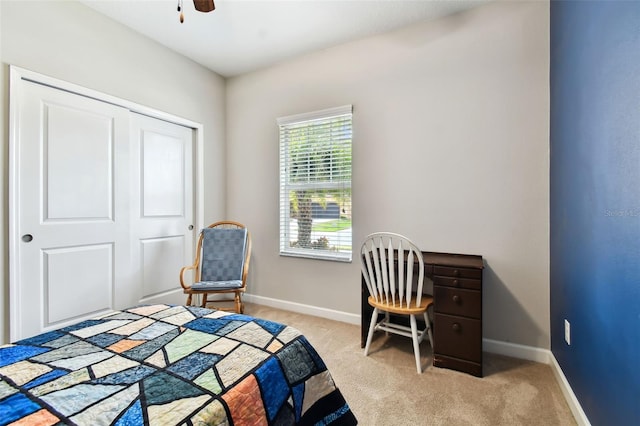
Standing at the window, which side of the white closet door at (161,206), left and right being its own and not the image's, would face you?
front

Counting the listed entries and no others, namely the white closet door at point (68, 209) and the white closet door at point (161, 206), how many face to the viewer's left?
0

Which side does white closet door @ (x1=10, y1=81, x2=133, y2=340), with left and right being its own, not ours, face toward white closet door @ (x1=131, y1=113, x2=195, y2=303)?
left

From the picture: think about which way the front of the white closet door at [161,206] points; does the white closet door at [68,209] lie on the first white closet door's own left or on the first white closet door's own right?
on the first white closet door's own right

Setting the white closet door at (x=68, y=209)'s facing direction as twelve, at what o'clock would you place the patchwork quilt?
The patchwork quilt is roughly at 1 o'clock from the white closet door.

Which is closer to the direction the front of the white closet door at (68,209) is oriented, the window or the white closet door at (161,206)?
the window

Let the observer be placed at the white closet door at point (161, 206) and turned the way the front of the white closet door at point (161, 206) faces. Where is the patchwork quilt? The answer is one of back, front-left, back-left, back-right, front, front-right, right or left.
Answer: front-right

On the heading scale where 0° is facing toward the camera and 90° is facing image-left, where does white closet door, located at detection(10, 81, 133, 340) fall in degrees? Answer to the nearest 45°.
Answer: approximately 315°

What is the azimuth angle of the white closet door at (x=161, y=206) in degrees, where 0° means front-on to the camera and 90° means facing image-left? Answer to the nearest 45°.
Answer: approximately 315°

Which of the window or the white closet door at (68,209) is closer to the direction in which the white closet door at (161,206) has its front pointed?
the window
